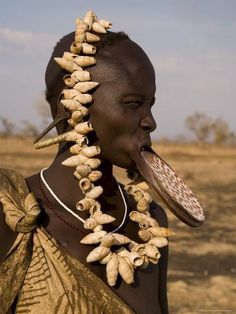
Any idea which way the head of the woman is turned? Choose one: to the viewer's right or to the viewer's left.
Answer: to the viewer's right

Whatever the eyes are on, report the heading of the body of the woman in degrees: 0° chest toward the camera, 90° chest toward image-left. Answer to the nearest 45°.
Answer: approximately 315°
